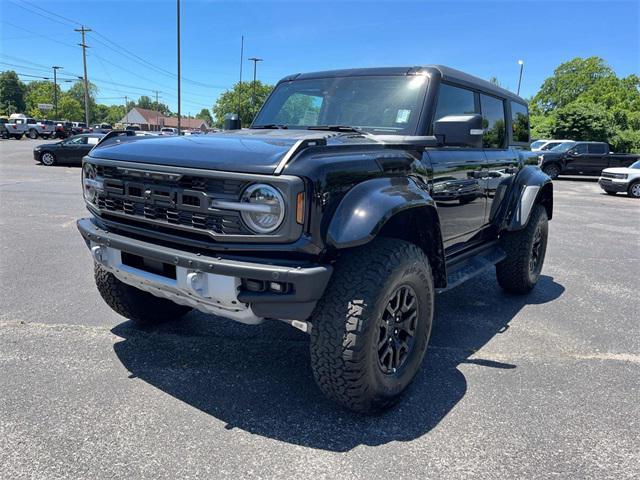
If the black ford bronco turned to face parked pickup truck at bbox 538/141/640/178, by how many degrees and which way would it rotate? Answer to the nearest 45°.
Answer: approximately 180°

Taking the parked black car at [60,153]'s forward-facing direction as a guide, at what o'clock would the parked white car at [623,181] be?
The parked white car is roughly at 7 o'clock from the parked black car.

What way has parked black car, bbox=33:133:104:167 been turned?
to the viewer's left

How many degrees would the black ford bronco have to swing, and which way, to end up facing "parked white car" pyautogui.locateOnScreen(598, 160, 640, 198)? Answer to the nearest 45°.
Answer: approximately 180°

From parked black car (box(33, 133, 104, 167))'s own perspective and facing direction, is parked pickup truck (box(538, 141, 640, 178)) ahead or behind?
behind

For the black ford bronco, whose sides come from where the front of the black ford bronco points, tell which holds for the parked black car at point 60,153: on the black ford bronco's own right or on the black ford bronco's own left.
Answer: on the black ford bronco's own right

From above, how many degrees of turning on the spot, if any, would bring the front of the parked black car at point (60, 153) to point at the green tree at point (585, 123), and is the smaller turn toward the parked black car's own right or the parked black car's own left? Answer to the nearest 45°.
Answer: approximately 180°

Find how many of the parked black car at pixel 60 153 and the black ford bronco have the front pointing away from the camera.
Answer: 0

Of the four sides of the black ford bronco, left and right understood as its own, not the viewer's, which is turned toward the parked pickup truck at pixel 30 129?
right

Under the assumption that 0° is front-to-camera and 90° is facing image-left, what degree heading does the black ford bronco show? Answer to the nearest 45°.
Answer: approximately 45°

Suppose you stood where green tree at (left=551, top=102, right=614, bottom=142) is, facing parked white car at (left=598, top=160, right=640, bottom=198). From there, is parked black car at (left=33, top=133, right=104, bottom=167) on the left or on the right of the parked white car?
right
